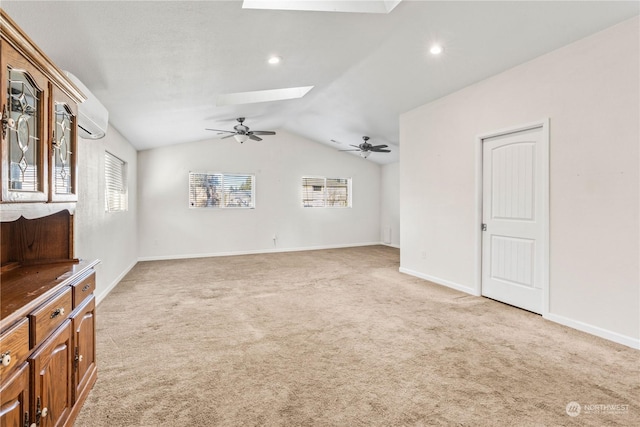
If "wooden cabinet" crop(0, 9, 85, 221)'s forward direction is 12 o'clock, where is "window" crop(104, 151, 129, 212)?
The window is roughly at 8 o'clock from the wooden cabinet.

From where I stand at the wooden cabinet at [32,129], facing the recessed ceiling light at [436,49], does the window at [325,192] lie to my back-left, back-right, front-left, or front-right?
front-left

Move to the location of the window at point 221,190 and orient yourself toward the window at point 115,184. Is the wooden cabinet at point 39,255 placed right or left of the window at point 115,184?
left

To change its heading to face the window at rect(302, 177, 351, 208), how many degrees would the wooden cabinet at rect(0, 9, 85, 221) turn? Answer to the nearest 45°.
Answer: approximately 90° to its left

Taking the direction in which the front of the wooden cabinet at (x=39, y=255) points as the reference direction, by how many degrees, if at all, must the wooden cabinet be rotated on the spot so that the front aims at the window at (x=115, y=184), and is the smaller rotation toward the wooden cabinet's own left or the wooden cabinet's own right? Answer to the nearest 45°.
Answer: approximately 135° to the wooden cabinet's own left

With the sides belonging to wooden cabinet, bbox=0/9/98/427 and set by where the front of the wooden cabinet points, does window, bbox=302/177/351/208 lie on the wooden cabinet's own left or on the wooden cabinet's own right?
on the wooden cabinet's own left

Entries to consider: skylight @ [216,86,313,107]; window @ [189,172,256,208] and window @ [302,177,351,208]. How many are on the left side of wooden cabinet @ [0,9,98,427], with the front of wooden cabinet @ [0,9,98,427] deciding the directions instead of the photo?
3

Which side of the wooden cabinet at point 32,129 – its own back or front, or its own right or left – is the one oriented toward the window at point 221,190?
left

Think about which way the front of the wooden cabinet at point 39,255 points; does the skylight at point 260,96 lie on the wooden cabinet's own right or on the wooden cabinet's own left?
on the wooden cabinet's own left

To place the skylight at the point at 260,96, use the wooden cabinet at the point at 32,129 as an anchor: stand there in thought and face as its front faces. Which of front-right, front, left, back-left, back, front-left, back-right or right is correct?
left

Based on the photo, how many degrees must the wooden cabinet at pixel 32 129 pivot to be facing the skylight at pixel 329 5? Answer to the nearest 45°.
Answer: approximately 45° to its left

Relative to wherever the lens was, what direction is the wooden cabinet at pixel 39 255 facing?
facing the viewer and to the right of the viewer

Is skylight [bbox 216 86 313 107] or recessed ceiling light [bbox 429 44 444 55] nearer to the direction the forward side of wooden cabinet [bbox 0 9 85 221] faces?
the recessed ceiling light

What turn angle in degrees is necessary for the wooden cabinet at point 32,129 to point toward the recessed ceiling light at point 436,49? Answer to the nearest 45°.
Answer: approximately 45° to its left

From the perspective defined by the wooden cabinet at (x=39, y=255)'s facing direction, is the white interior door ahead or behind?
ahead

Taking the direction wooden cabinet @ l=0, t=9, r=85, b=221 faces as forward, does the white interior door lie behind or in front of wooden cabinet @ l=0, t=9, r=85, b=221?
in front
